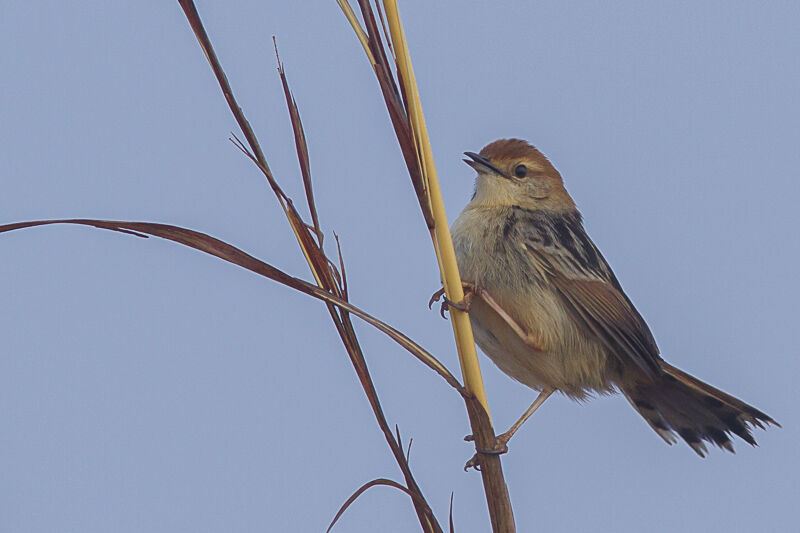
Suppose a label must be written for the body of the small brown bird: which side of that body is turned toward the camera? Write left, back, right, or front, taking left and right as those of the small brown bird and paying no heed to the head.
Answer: left
